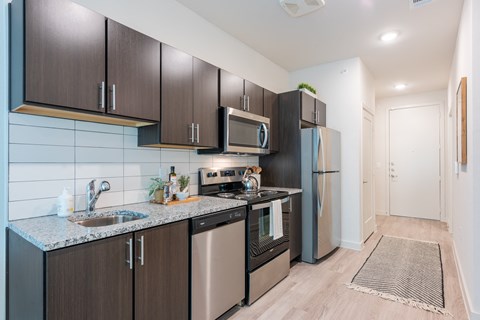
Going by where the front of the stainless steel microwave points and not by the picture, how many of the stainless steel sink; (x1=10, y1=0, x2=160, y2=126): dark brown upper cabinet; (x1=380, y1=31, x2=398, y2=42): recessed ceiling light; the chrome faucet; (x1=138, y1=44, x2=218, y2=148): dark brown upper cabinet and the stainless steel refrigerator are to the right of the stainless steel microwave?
4

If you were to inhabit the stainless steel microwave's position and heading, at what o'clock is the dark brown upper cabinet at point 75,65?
The dark brown upper cabinet is roughly at 3 o'clock from the stainless steel microwave.

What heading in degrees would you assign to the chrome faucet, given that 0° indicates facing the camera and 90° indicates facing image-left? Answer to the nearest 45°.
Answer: approximately 315°

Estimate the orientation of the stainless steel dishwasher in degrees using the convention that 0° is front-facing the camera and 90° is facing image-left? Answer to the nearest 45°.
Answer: approximately 315°

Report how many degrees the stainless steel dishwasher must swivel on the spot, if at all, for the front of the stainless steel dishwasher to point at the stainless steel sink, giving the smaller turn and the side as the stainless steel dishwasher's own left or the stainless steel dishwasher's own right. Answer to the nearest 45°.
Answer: approximately 135° to the stainless steel dishwasher's own right

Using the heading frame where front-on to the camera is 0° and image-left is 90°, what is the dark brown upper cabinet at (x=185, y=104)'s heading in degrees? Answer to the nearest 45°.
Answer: approximately 315°

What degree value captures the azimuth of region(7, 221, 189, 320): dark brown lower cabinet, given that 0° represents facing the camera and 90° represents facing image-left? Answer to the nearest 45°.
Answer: approximately 315°

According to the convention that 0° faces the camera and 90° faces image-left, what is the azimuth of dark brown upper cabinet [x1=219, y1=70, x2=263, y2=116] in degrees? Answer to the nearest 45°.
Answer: approximately 315°

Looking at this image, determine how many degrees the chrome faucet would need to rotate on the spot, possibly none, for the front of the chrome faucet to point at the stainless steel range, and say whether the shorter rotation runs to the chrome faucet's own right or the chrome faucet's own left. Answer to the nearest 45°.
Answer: approximately 45° to the chrome faucet's own left

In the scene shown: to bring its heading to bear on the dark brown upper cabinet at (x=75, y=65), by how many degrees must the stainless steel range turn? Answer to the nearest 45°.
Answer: approximately 90° to its right

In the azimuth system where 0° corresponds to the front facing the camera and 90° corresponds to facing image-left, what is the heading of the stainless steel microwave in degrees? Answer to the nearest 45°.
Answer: approximately 315°
